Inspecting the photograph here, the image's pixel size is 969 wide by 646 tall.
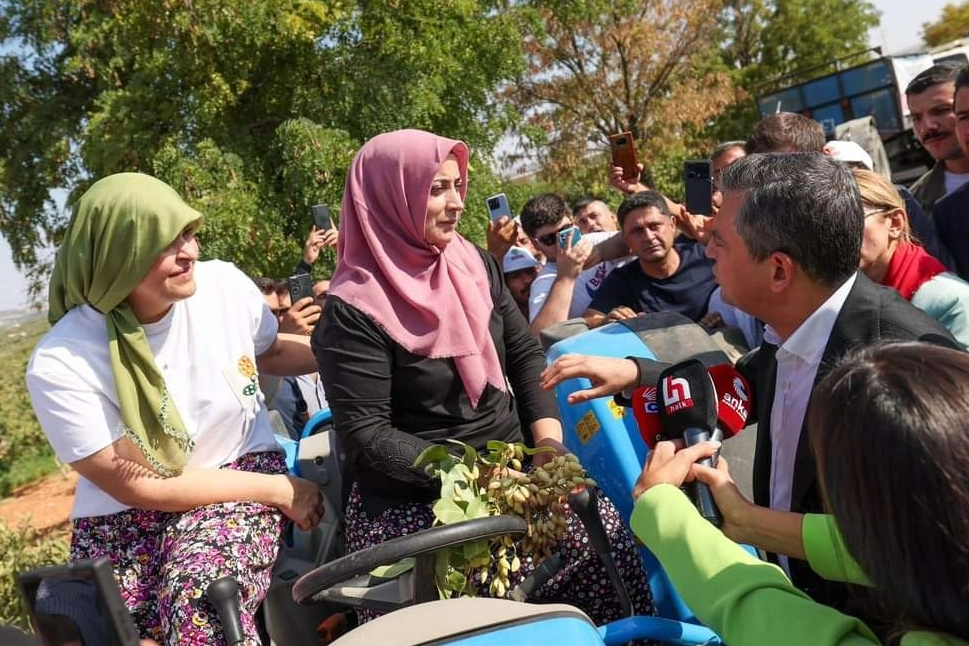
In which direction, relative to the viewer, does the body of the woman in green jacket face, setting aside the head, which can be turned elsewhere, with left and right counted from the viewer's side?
facing away from the viewer and to the left of the viewer

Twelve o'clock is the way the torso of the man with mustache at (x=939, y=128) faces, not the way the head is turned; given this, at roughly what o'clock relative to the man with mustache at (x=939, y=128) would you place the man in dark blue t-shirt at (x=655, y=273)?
the man in dark blue t-shirt at (x=655, y=273) is roughly at 1 o'clock from the man with mustache at (x=939, y=128).

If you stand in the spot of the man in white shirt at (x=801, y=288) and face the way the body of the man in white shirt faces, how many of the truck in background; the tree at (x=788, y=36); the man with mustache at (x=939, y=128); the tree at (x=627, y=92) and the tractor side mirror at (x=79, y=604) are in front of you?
1

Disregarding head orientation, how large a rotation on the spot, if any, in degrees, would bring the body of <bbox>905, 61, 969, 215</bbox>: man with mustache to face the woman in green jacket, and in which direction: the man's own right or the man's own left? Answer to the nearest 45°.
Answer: approximately 45° to the man's own left

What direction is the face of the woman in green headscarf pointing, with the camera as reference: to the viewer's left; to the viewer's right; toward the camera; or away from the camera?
to the viewer's right

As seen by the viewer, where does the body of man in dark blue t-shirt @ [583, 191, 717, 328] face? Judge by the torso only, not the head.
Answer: toward the camera

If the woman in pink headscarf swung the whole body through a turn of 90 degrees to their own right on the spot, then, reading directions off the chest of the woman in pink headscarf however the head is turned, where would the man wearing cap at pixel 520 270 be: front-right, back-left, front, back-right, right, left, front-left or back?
back-right

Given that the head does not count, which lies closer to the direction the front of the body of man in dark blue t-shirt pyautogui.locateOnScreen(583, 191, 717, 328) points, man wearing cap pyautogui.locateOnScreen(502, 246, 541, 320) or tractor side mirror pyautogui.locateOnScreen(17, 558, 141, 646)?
the tractor side mirror

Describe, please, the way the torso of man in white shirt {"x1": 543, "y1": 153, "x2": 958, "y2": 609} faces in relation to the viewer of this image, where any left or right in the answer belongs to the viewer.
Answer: facing the viewer and to the left of the viewer

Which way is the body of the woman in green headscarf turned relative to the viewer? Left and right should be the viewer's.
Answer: facing the viewer and to the right of the viewer

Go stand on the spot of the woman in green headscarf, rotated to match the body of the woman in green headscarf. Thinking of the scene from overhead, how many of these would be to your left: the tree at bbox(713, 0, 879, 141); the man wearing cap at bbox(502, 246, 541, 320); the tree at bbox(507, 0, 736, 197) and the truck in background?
4

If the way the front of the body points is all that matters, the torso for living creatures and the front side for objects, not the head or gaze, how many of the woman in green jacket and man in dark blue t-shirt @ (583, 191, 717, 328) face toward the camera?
1
